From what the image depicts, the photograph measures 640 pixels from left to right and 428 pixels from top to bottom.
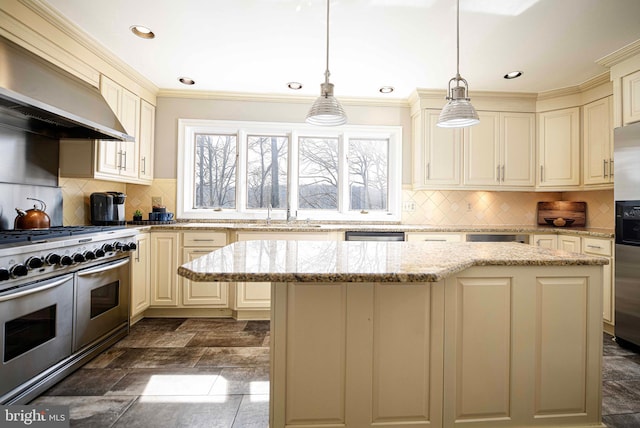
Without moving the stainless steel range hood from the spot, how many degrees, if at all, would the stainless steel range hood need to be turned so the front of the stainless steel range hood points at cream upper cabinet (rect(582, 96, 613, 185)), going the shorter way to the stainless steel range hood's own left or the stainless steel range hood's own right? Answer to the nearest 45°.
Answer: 0° — it already faces it

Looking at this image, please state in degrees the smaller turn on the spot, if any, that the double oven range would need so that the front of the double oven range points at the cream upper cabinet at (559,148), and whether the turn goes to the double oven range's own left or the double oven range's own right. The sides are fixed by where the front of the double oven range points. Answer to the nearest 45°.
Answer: approximately 45° to the double oven range's own left

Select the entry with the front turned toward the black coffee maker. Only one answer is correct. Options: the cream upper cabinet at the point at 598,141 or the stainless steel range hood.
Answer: the cream upper cabinet

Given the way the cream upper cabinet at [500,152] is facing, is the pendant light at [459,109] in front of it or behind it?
in front

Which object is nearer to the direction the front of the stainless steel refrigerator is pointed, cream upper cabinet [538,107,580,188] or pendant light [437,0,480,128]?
the pendant light

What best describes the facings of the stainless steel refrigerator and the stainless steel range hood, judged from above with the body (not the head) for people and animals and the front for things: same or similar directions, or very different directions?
very different directions

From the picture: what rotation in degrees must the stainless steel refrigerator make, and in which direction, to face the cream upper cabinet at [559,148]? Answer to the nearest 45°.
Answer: approximately 90° to its right

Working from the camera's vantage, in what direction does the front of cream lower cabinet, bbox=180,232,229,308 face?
facing the viewer

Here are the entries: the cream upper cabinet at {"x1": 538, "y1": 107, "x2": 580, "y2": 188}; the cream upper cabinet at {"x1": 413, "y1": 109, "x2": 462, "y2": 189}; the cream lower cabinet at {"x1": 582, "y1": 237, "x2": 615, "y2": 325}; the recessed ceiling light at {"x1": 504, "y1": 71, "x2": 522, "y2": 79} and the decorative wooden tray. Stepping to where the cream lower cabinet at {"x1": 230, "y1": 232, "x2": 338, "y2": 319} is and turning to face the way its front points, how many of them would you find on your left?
5

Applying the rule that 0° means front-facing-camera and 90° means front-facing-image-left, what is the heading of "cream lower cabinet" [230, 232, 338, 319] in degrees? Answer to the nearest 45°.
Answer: approximately 0°

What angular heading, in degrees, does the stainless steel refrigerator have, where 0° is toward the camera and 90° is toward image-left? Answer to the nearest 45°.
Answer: approximately 45°

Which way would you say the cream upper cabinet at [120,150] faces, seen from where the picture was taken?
facing the viewer and to the right of the viewer

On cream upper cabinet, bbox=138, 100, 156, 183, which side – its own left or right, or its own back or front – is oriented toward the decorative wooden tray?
front
